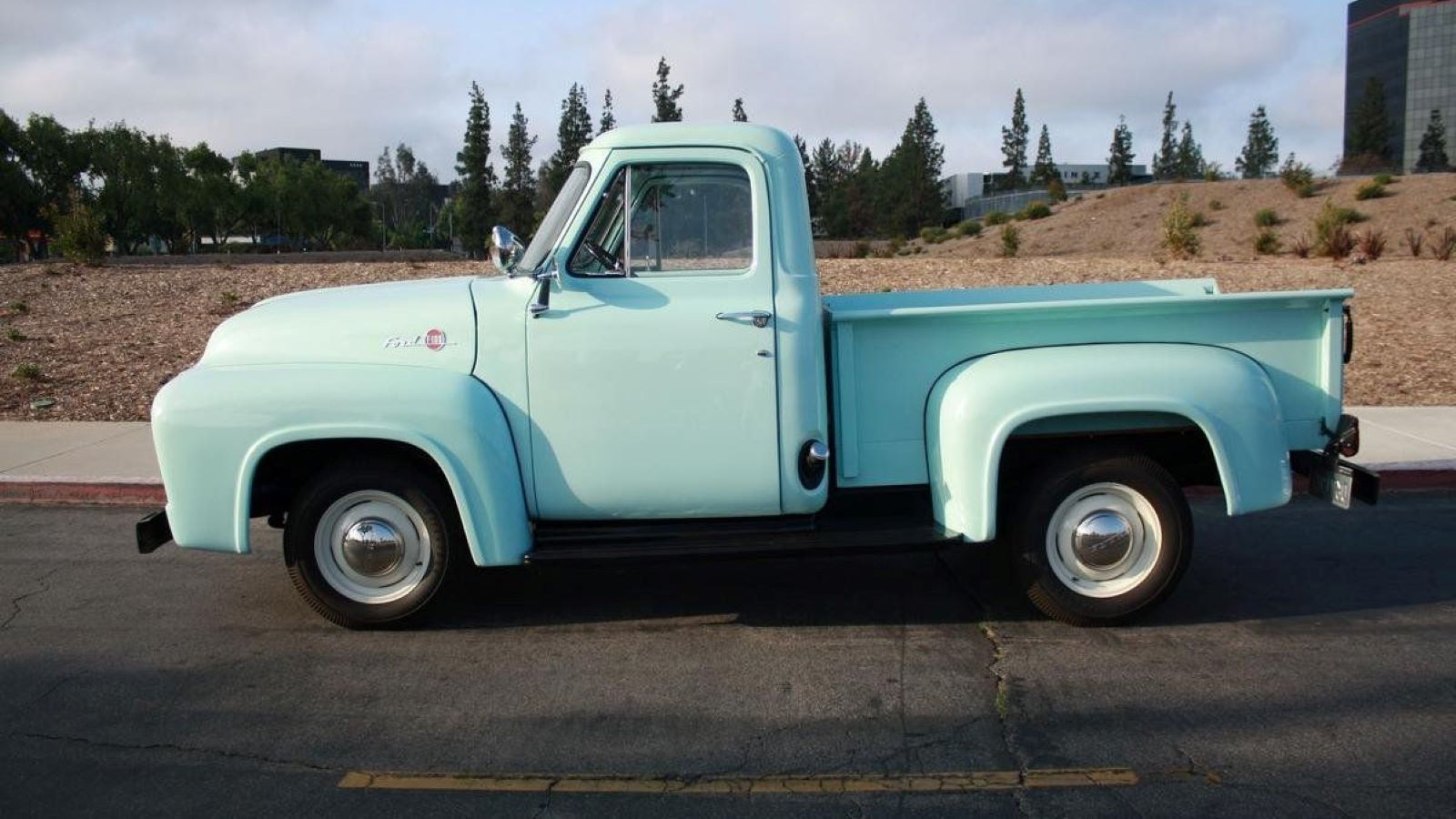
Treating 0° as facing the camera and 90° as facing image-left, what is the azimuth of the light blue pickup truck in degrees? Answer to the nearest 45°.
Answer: approximately 90°

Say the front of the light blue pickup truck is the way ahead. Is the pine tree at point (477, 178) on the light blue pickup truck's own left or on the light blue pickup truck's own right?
on the light blue pickup truck's own right

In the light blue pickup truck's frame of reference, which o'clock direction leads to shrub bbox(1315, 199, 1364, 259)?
The shrub is roughly at 4 o'clock from the light blue pickup truck.

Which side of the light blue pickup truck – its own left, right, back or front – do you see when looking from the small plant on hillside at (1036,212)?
right

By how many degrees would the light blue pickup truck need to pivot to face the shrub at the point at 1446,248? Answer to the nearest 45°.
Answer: approximately 135° to its right

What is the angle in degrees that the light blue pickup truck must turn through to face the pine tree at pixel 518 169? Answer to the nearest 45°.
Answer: approximately 90° to its right

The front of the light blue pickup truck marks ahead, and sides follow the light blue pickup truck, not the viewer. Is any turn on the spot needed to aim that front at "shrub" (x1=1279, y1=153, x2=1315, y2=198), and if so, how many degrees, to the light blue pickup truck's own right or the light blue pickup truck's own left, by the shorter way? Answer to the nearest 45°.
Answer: approximately 135° to the light blue pickup truck's own right

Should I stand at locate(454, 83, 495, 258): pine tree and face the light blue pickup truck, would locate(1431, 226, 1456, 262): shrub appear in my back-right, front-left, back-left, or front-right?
front-left

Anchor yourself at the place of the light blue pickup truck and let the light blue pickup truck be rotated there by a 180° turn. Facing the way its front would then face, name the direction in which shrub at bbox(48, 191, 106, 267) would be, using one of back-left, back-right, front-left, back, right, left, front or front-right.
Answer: back-left

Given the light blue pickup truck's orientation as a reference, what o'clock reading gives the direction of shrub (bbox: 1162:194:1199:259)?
The shrub is roughly at 4 o'clock from the light blue pickup truck.

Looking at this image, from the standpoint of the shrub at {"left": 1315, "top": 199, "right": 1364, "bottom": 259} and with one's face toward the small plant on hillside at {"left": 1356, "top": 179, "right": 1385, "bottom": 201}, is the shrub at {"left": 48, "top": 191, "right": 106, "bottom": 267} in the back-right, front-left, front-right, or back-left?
back-left
